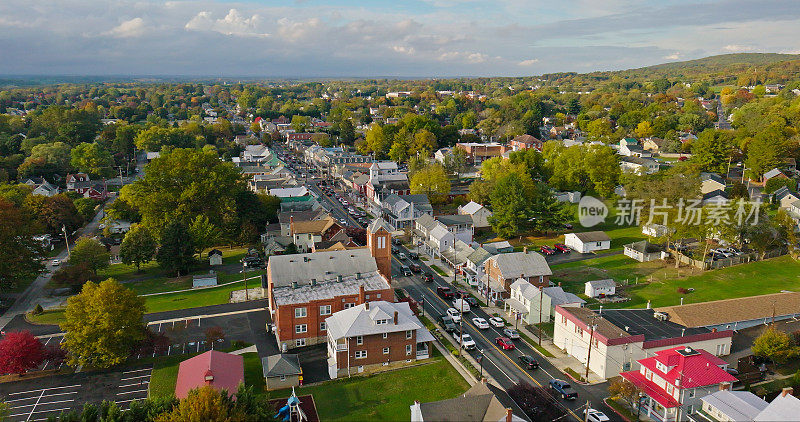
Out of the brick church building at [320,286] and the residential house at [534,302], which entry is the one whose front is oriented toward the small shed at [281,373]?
the residential house

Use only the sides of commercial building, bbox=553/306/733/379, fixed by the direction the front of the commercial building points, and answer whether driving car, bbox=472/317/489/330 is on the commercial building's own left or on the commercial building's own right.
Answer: on the commercial building's own right

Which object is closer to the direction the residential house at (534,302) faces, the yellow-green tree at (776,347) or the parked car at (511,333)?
the parked car

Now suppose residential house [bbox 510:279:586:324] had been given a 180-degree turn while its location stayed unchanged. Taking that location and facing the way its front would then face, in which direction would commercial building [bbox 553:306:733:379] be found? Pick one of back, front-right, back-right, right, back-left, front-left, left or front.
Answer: right

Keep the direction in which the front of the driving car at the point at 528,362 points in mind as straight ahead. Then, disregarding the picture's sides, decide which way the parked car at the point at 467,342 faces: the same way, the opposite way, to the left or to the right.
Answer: the opposite way

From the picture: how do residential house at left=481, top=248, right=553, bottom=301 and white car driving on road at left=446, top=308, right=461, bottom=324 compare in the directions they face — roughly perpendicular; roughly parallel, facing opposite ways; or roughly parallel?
roughly perpendicular

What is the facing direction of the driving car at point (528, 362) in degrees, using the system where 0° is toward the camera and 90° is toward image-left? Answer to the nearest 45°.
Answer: approximately 135°

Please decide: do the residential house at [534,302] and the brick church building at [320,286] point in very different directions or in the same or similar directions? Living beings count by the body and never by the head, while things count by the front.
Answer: very different directions

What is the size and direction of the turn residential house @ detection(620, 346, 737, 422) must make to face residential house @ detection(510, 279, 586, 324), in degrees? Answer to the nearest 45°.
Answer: approximately 90° to its right

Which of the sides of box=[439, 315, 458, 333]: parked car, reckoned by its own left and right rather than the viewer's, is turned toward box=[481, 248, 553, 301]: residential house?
left

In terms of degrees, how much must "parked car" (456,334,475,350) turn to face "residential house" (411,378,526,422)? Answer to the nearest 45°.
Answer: approximately 45° to its right

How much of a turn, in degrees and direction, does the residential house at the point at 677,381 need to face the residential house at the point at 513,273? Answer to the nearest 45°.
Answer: approximately 90° to its right

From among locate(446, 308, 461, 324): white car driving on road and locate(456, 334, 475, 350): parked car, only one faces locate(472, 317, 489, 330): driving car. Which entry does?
locate(446, 308, 461, 324): white car driving on road
